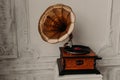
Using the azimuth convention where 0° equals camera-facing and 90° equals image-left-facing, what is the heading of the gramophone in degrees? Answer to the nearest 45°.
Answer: approximately 45°
